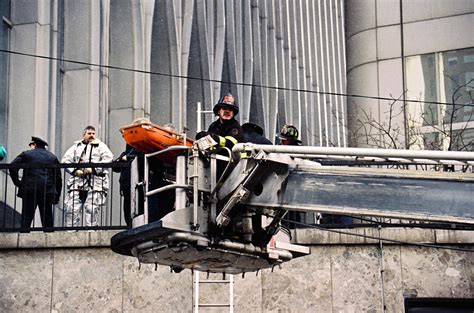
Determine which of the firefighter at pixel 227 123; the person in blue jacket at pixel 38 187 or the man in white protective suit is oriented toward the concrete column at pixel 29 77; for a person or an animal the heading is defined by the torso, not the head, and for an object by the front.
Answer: the person in blue jacket

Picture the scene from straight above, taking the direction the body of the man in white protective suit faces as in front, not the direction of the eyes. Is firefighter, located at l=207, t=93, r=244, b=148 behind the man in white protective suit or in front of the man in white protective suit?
in front

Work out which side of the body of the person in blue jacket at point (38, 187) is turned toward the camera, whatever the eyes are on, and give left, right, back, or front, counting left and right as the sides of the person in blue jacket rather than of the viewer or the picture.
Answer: back

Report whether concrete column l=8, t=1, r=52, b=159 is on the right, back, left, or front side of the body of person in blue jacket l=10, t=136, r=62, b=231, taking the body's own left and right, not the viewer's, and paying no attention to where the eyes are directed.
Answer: front

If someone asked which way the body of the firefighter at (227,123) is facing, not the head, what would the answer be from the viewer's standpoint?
toward the camera

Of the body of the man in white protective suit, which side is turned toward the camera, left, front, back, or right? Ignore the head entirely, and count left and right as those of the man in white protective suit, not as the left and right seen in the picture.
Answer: front

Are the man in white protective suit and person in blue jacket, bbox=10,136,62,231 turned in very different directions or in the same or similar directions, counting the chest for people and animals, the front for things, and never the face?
very different directions
